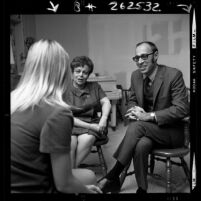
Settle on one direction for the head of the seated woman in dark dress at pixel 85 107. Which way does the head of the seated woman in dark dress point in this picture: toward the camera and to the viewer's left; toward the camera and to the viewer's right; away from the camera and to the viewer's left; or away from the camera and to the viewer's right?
toward the camera and to the viewer's left

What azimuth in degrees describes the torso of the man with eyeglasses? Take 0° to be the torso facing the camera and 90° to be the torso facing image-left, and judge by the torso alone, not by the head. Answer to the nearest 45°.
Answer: approximately 45°

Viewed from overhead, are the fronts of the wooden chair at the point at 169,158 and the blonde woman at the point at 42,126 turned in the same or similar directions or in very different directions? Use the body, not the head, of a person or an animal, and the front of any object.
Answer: very different directions

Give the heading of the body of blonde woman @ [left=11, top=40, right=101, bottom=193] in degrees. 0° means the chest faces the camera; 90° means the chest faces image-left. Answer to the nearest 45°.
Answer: approximately 225°
